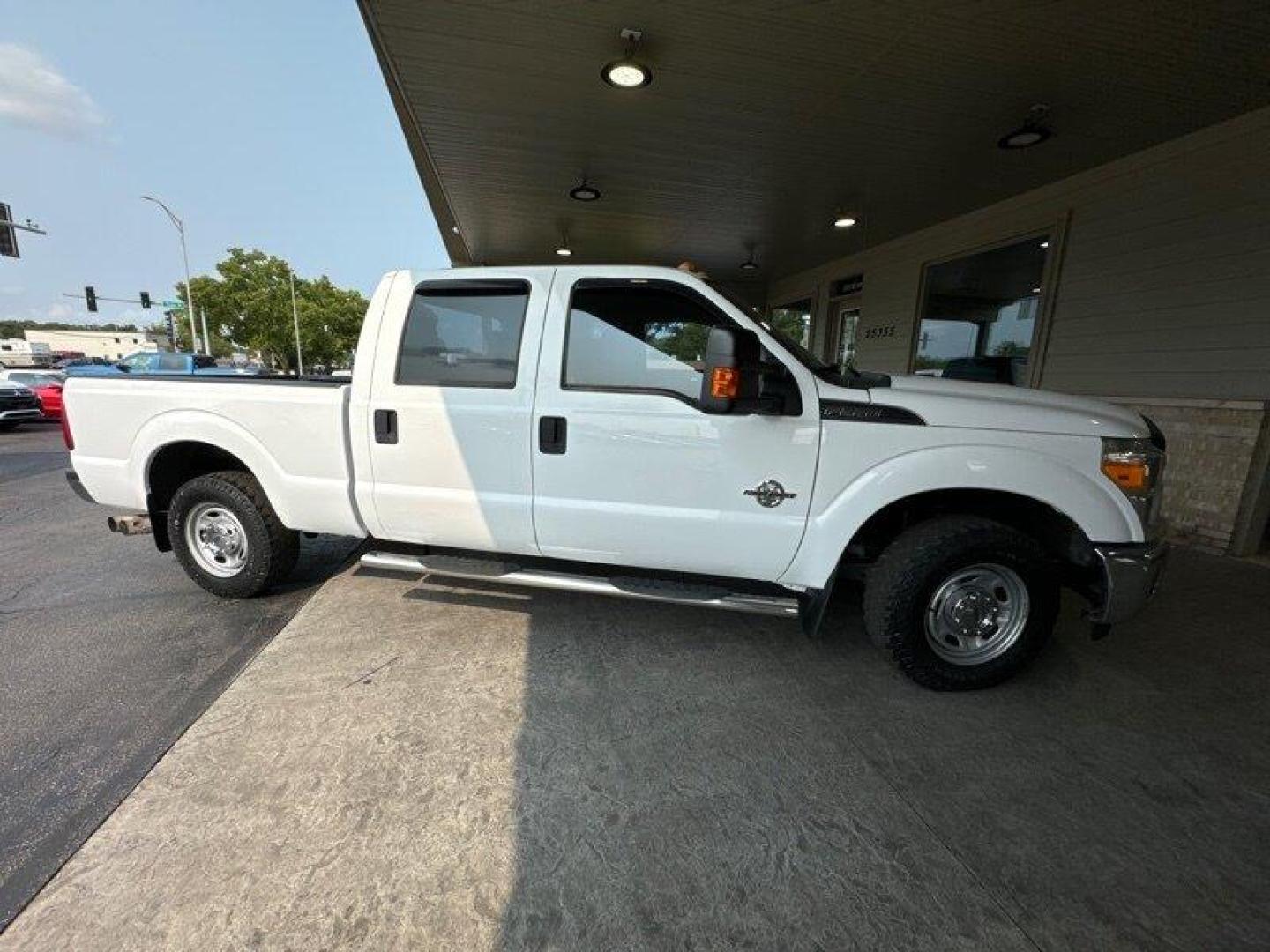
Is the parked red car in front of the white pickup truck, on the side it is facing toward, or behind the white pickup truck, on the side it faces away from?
behind

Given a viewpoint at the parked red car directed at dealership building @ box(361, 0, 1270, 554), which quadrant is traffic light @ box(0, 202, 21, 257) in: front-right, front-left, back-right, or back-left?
back-left

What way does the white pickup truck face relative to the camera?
to the viewer's right

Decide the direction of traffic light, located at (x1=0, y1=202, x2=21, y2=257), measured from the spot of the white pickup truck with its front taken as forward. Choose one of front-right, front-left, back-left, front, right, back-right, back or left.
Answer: back-left

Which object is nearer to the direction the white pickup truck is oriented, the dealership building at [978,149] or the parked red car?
the dealership building
